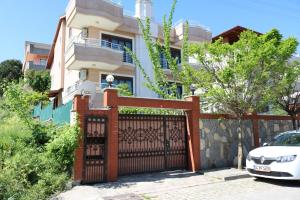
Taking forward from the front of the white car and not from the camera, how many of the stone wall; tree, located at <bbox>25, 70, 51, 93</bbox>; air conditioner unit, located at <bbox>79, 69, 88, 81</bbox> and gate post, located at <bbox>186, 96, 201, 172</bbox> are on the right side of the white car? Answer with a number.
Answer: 4

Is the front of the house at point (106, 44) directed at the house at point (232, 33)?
no

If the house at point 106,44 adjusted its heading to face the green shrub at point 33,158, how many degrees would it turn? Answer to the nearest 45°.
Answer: approximately 45° to its right

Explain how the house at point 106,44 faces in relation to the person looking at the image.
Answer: facing the viewer and to the right of the viewer

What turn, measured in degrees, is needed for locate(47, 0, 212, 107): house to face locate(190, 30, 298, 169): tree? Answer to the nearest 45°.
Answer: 0° — it already faces it

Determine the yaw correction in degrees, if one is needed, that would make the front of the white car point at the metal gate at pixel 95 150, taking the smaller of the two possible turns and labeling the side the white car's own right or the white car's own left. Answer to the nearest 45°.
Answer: approximately 45° to the white car's own right

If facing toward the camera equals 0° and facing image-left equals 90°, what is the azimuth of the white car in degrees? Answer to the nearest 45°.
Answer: approximately 45°

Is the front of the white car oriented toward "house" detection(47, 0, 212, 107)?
no

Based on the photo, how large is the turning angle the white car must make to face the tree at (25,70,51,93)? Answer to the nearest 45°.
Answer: approximately 90° to its right

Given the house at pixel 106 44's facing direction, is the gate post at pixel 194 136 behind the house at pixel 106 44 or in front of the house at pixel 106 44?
in front

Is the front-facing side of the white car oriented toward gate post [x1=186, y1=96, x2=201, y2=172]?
no

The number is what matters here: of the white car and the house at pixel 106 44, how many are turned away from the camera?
0

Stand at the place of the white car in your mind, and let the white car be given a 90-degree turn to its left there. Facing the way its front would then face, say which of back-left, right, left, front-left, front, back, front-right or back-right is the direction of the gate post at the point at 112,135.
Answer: back-right

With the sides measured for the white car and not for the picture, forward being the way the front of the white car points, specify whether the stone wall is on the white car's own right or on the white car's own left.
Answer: on the white car's own right

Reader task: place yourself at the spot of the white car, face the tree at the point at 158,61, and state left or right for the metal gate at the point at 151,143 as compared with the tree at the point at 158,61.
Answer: left

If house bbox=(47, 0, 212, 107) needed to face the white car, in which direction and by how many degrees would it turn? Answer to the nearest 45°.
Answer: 0° — it already faces it

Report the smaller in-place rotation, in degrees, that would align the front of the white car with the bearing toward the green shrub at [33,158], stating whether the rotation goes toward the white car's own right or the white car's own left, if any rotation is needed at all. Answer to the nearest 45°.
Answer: approximately 45° to the white car's own right
